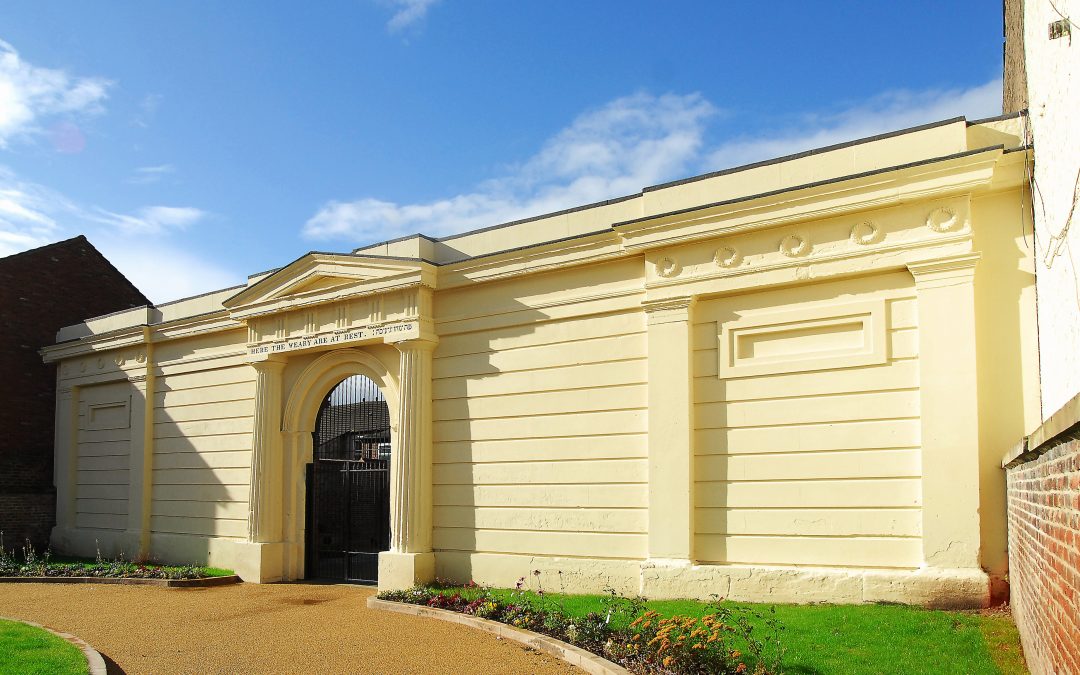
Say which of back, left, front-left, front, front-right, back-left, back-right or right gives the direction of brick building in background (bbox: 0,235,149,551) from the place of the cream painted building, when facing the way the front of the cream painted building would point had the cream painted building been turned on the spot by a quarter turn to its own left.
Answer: back

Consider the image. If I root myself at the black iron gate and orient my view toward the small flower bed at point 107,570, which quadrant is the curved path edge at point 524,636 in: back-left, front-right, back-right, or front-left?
back-left

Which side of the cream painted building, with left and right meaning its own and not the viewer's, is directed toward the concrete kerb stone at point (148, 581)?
right

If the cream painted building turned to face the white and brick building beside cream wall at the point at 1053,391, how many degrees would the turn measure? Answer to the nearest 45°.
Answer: approximately 45° to its left

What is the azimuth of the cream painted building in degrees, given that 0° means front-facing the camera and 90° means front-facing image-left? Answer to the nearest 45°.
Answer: approximately 45°

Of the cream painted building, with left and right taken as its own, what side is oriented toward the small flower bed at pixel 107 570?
right

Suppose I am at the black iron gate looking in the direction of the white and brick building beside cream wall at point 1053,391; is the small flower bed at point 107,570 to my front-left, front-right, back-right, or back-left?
back-right
